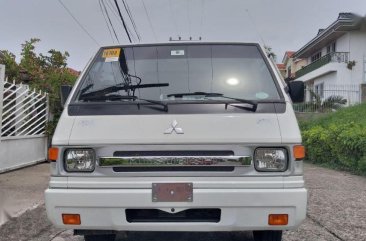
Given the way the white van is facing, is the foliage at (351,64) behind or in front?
behind

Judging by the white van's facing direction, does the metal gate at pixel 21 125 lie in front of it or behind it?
behind

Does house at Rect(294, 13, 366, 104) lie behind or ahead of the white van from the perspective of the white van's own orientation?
behind

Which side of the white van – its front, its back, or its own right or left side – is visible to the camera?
front

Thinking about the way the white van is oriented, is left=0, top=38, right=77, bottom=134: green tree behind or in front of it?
behind

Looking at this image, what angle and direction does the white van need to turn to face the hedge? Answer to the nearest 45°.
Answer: approximately 135° to its left
